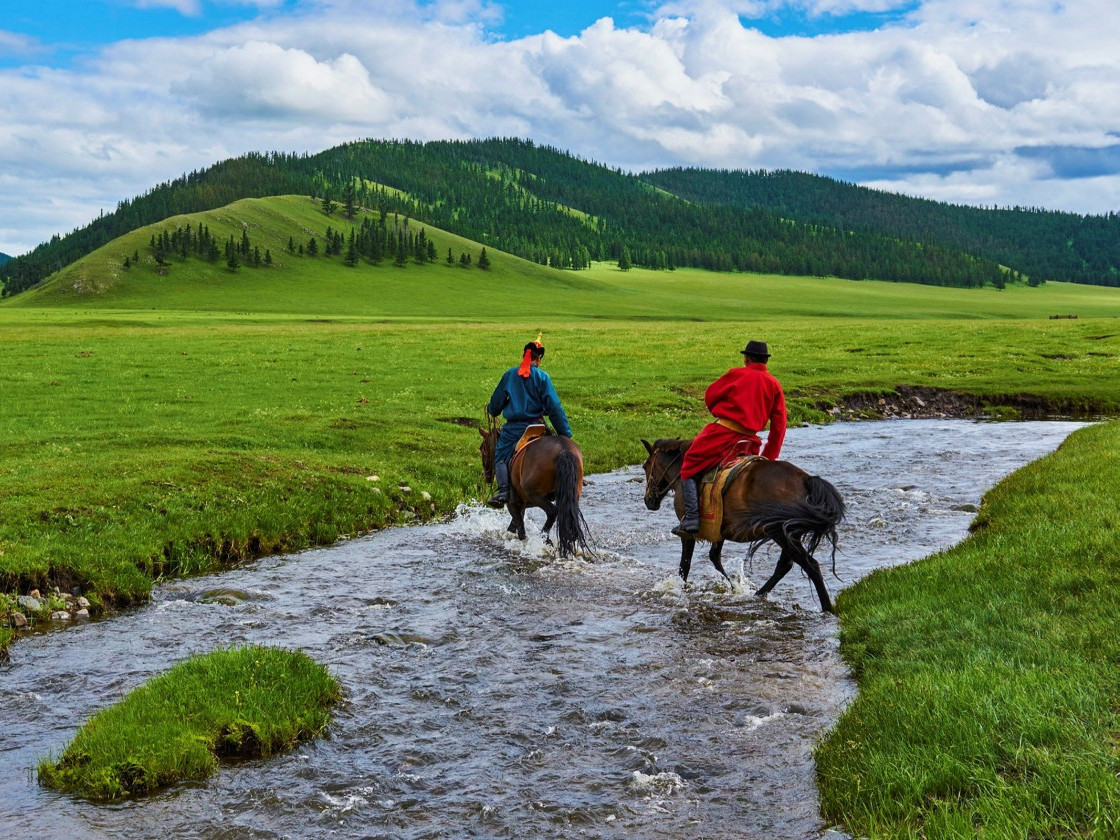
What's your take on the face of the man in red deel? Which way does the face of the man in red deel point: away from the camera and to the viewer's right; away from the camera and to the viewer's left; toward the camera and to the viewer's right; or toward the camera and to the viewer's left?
away from the camera and to the viewer's left

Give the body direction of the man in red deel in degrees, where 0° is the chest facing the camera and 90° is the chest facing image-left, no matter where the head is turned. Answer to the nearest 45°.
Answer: approximately 135°

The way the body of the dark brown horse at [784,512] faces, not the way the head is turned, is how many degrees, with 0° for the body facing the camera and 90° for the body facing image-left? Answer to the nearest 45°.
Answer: approximately 135°

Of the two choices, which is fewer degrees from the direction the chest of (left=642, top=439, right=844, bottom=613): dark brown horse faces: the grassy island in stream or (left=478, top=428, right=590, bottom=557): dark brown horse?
the dark brown horse

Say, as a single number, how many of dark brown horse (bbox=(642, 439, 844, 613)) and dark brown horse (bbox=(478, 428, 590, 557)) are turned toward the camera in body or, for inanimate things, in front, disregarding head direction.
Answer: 0

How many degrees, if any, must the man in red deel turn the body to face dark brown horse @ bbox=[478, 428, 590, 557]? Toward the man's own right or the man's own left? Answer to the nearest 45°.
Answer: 0° — they already face it

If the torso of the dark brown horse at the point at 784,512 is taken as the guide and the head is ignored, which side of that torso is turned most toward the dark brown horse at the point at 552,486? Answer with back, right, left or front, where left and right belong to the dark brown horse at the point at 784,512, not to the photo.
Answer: front

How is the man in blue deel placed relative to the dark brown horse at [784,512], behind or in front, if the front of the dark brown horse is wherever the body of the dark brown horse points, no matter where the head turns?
in front

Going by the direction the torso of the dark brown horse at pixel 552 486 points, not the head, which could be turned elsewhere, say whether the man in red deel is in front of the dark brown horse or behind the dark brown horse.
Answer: behind

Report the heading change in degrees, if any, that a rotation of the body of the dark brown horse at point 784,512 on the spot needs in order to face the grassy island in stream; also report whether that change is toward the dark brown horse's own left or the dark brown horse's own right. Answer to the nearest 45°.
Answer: approximately 90° to the dark brown horse's own left
